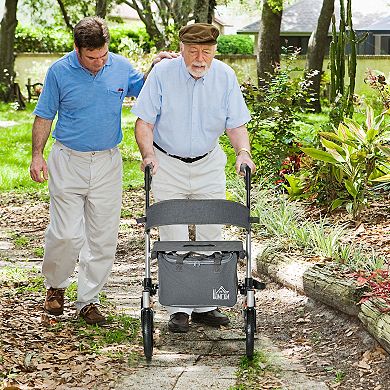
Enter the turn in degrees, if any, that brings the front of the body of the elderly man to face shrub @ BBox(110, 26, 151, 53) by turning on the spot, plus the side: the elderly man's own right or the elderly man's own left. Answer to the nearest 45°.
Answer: approximately 180°

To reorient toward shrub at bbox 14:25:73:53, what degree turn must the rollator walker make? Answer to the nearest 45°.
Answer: approximately 180°

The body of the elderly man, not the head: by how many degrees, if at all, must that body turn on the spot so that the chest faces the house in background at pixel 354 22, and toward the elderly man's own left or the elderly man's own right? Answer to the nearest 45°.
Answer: approximately 180°

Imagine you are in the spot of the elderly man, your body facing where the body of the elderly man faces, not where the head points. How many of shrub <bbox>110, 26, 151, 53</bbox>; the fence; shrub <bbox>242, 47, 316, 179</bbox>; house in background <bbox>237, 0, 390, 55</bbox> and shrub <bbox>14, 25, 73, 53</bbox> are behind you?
5

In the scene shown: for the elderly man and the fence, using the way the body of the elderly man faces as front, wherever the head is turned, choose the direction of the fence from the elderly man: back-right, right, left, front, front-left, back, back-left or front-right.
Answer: back

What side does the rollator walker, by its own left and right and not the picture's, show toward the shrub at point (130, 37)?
back

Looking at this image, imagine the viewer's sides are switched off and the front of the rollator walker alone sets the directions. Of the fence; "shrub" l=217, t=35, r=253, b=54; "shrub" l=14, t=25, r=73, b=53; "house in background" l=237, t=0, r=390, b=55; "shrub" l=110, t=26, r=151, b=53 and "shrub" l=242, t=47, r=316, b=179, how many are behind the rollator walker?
6

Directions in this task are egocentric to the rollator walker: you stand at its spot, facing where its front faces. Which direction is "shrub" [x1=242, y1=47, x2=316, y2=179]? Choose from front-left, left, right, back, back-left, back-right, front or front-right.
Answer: back

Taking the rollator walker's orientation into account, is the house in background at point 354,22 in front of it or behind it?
behind

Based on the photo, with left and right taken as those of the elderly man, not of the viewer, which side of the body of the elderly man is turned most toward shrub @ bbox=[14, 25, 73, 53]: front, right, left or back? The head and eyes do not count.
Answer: back

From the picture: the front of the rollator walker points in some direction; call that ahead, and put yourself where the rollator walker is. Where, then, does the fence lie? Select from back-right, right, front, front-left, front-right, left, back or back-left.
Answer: back

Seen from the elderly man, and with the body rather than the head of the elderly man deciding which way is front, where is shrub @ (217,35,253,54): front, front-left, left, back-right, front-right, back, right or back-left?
back

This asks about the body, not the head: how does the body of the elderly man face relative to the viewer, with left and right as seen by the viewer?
facing the viewer
